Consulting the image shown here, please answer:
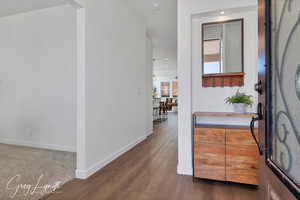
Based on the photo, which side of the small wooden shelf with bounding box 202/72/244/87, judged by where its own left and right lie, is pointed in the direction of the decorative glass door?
front

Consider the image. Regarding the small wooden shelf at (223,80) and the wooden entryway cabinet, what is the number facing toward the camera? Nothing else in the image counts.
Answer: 2

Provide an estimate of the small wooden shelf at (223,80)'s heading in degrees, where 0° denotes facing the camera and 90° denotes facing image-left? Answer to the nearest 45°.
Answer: approximately 0°

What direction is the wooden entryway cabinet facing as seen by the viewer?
toward the camera

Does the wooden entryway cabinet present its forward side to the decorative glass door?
yes
